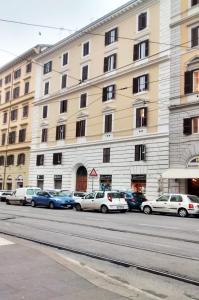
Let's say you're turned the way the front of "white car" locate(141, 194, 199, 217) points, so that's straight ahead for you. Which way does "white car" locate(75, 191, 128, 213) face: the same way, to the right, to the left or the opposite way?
the same way

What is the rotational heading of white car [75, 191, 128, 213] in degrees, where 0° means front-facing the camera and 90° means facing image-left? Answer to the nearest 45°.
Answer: approximately 135°

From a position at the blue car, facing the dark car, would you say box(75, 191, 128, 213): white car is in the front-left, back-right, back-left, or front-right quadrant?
front-right

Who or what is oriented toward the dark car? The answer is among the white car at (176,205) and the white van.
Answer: the white car

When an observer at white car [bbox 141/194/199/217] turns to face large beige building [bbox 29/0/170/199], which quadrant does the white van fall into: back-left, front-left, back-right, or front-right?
front-left

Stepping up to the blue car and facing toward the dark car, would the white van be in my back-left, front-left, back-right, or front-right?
back-left

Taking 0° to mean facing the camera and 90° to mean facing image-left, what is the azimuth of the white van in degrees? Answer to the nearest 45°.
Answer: approximately 135°

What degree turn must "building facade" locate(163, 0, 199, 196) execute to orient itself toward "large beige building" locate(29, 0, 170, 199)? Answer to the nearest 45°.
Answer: approximately 90° to its right

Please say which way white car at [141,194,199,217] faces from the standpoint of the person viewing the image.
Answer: facing away from the viewer and to the left of the viewer

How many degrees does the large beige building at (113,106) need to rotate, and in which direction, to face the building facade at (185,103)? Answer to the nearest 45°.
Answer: approximately 90° to its left

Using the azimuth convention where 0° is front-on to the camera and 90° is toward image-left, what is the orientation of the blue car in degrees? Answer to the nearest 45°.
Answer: approximately 315°

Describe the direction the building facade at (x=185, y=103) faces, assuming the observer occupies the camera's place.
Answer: facing the viewer and to the left of the viewer

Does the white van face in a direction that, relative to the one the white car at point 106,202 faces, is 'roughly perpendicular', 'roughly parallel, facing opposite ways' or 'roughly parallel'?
roughly parallel
